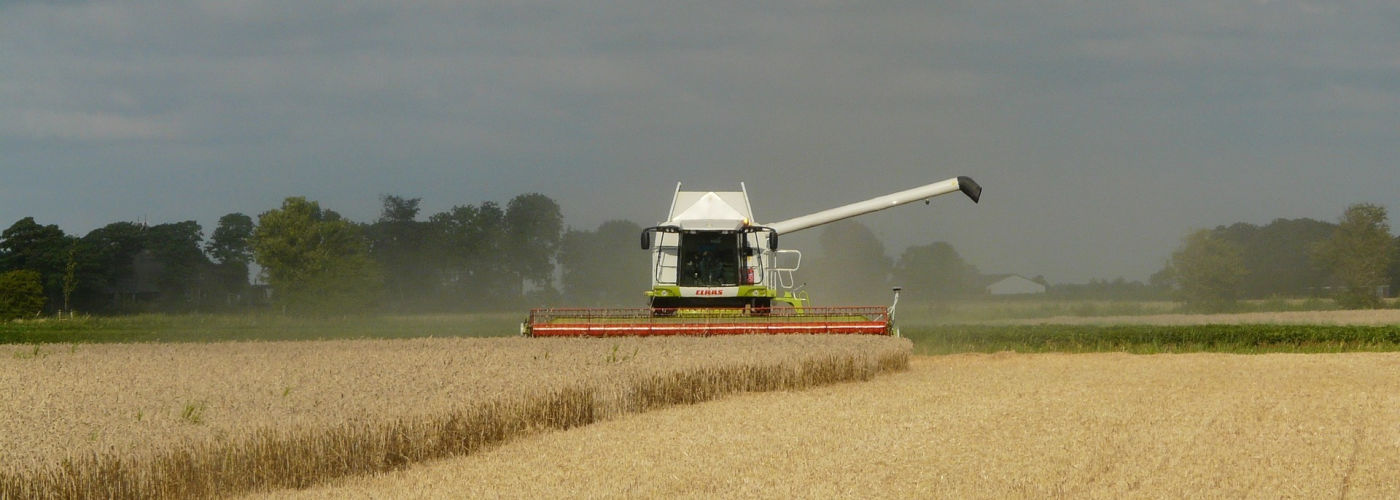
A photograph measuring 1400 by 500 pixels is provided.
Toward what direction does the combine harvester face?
toward the camera

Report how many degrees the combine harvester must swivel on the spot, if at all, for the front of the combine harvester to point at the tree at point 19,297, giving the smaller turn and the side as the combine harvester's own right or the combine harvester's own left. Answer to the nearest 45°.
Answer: approximately 135° to the combine harvester's own right
